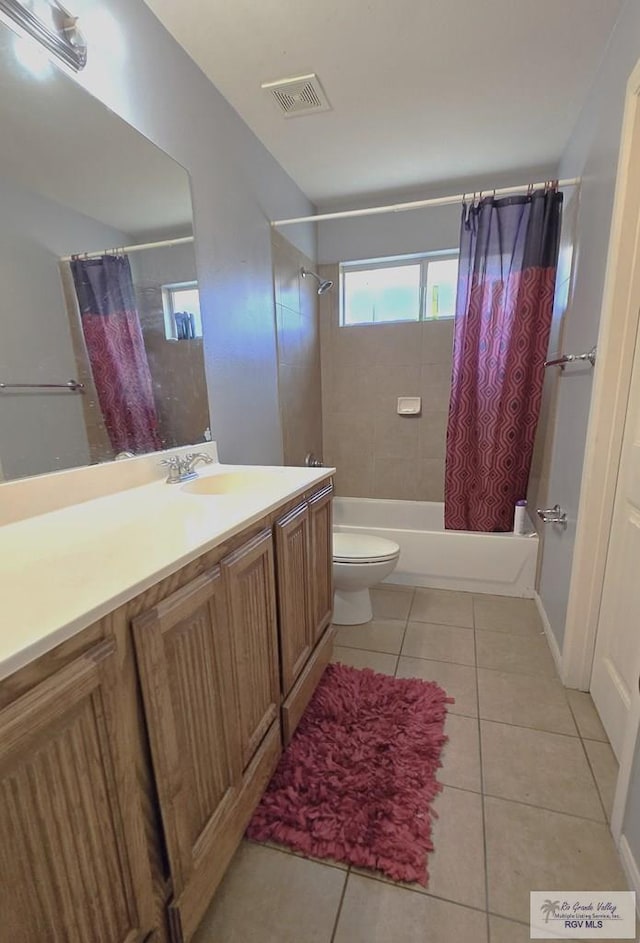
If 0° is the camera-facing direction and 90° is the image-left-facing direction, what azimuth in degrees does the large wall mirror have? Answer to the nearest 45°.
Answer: approximately 315°

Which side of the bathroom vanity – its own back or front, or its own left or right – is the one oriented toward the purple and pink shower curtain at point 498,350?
left

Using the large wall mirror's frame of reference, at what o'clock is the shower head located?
The shower head is roughly at 9 o'clock from the large wall mirror.

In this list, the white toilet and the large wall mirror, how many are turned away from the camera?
0

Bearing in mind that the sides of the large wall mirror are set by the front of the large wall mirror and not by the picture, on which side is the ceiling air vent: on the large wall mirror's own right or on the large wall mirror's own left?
on the large wall mirror's own left

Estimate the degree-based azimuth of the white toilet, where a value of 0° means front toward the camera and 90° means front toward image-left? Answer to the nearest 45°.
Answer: approximately 270°
